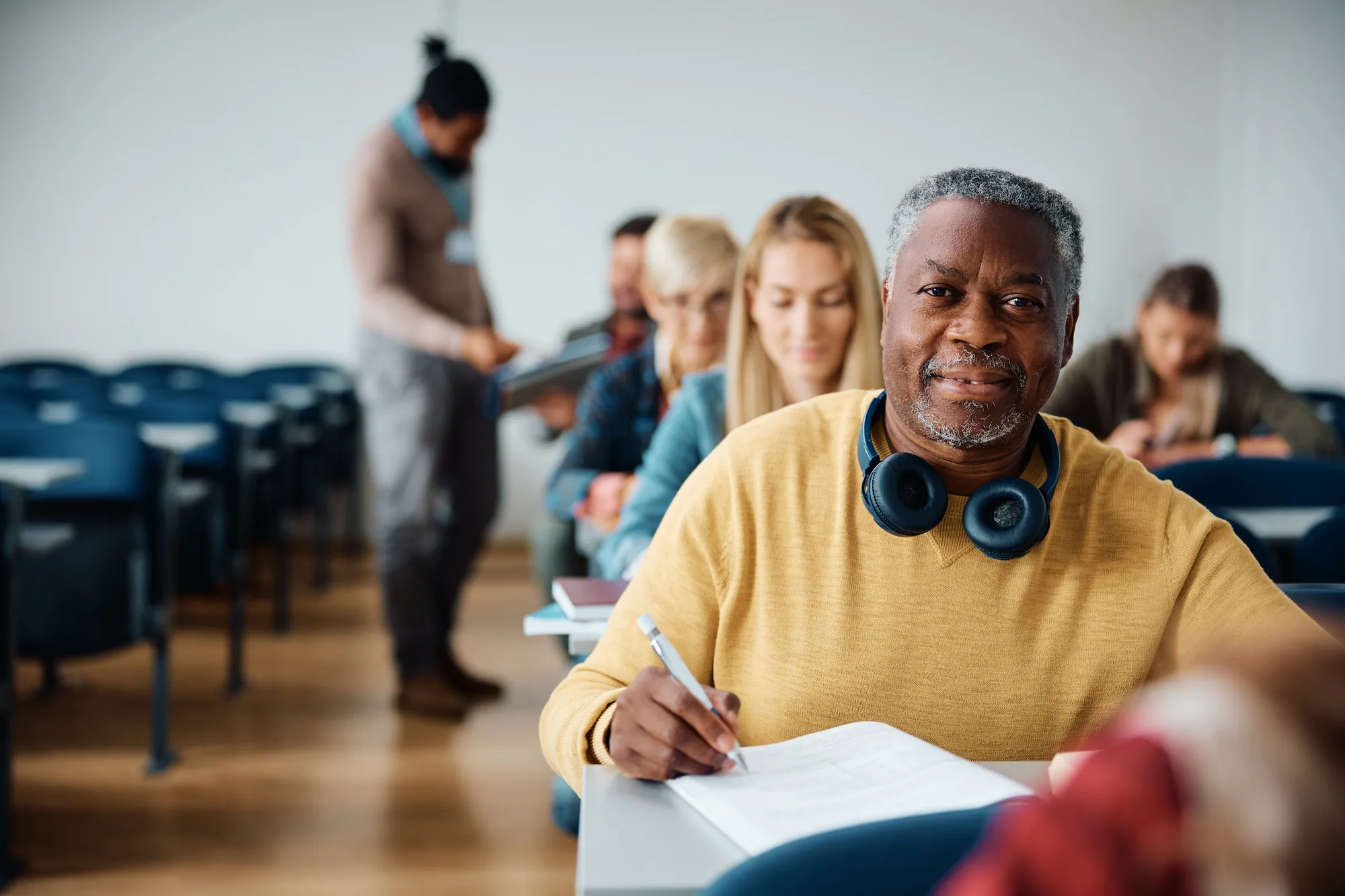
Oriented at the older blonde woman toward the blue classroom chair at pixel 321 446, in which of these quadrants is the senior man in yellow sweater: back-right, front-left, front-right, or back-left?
back-left

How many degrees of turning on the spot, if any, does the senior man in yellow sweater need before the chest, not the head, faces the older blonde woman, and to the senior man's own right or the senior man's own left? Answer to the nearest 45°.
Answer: approximately 180°

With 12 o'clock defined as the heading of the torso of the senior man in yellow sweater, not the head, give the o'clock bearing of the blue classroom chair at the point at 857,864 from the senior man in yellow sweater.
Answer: The blue classroom chair is roughly at 12 o'clock from the senior man in yellow sweater.

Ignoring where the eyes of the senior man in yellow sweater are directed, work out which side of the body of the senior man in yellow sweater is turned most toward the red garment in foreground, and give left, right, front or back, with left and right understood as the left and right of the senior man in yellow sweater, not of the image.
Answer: front

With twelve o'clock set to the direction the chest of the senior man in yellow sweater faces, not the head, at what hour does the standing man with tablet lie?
The standing man with tablet is roughly at 5 o'clock from the senior man in yellow sweater.

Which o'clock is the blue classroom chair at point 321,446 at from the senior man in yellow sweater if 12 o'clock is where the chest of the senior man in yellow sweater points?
The blue classroom chair is roughly at 5 o'clock from the senior man in yellow sweater.

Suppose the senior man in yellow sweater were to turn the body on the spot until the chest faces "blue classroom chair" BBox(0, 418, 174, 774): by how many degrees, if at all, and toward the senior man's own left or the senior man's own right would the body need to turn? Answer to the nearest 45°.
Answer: approximately 135° to the senior man's own right

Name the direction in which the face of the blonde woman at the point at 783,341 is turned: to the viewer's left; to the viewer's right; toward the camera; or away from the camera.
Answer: toward the camera

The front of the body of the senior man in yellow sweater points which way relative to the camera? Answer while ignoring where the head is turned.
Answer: toward the camera

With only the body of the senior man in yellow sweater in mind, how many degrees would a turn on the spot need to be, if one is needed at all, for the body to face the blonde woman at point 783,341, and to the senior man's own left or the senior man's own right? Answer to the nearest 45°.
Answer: approximately 180°

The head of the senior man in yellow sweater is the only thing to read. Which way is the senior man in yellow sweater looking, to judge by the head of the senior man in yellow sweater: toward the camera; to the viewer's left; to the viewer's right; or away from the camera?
toward the camera

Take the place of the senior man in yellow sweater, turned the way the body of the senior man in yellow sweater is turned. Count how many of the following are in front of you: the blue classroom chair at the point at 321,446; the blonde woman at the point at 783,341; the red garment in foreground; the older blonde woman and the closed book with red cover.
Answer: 1

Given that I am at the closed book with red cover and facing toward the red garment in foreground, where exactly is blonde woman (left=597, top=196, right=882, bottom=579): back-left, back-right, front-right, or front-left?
back-left
